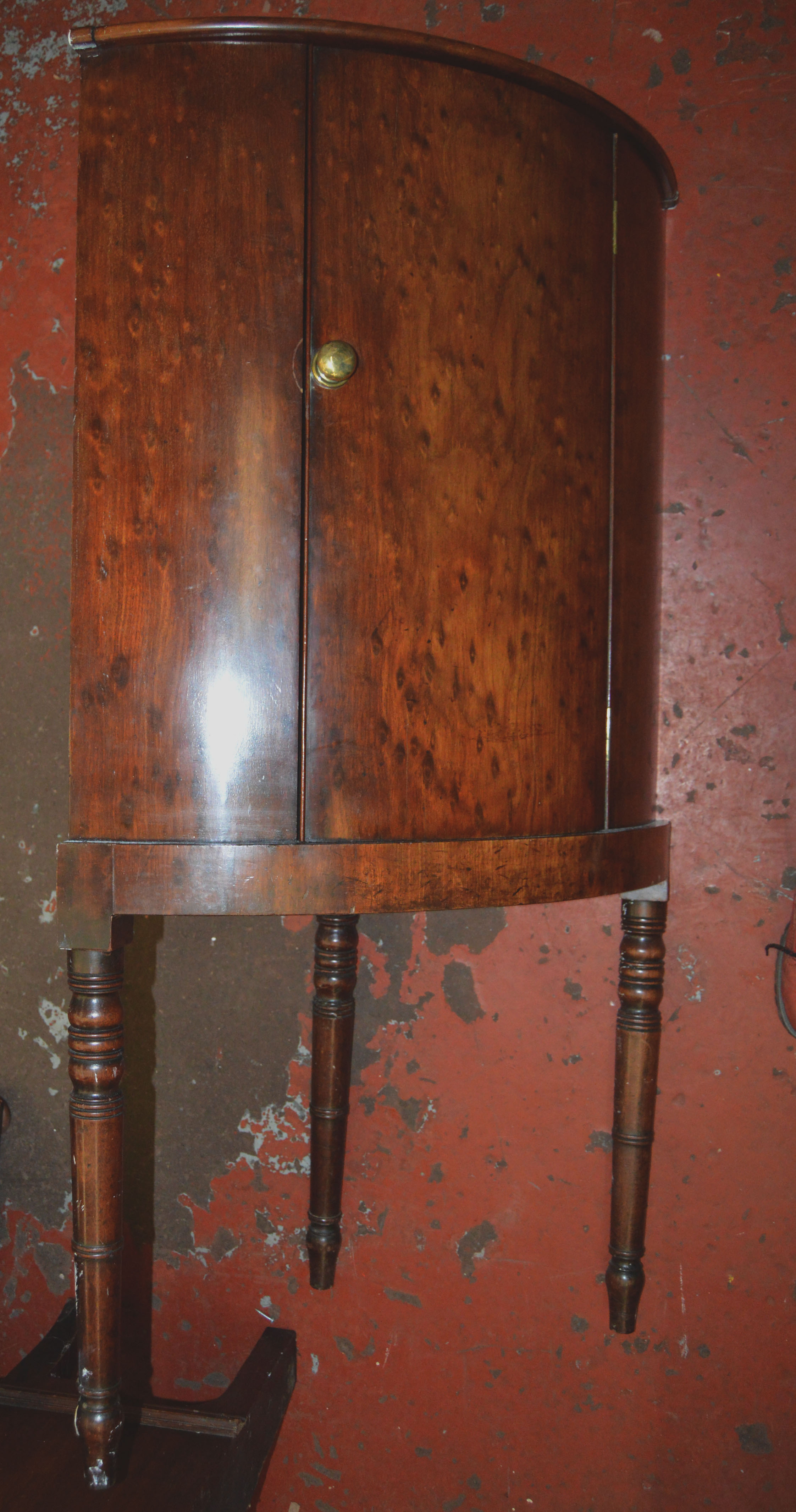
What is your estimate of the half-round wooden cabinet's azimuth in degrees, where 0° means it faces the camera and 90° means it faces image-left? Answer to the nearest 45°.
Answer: approximately 315°
